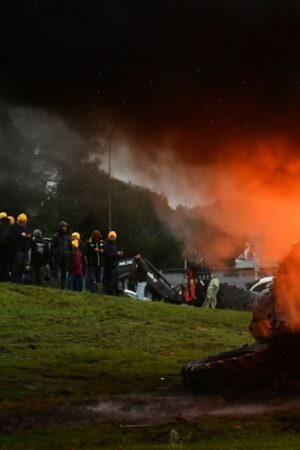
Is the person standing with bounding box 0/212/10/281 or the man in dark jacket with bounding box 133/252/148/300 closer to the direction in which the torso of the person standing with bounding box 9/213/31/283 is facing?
the man in dark jacket

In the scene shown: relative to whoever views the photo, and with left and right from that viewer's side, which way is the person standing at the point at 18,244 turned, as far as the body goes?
facing the viewer and to the right of the viewer

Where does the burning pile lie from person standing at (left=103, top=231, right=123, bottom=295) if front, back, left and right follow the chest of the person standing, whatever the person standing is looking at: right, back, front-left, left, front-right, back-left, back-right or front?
front-right

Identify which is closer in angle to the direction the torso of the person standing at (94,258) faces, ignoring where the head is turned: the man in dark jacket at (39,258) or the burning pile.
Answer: the burning pile

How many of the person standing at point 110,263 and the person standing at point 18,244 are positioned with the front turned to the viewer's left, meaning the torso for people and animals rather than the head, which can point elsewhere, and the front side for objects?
0
